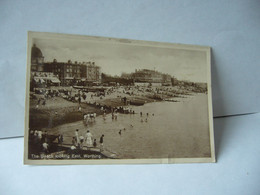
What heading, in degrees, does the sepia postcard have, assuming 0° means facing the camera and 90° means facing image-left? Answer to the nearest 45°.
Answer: approximately 0°
